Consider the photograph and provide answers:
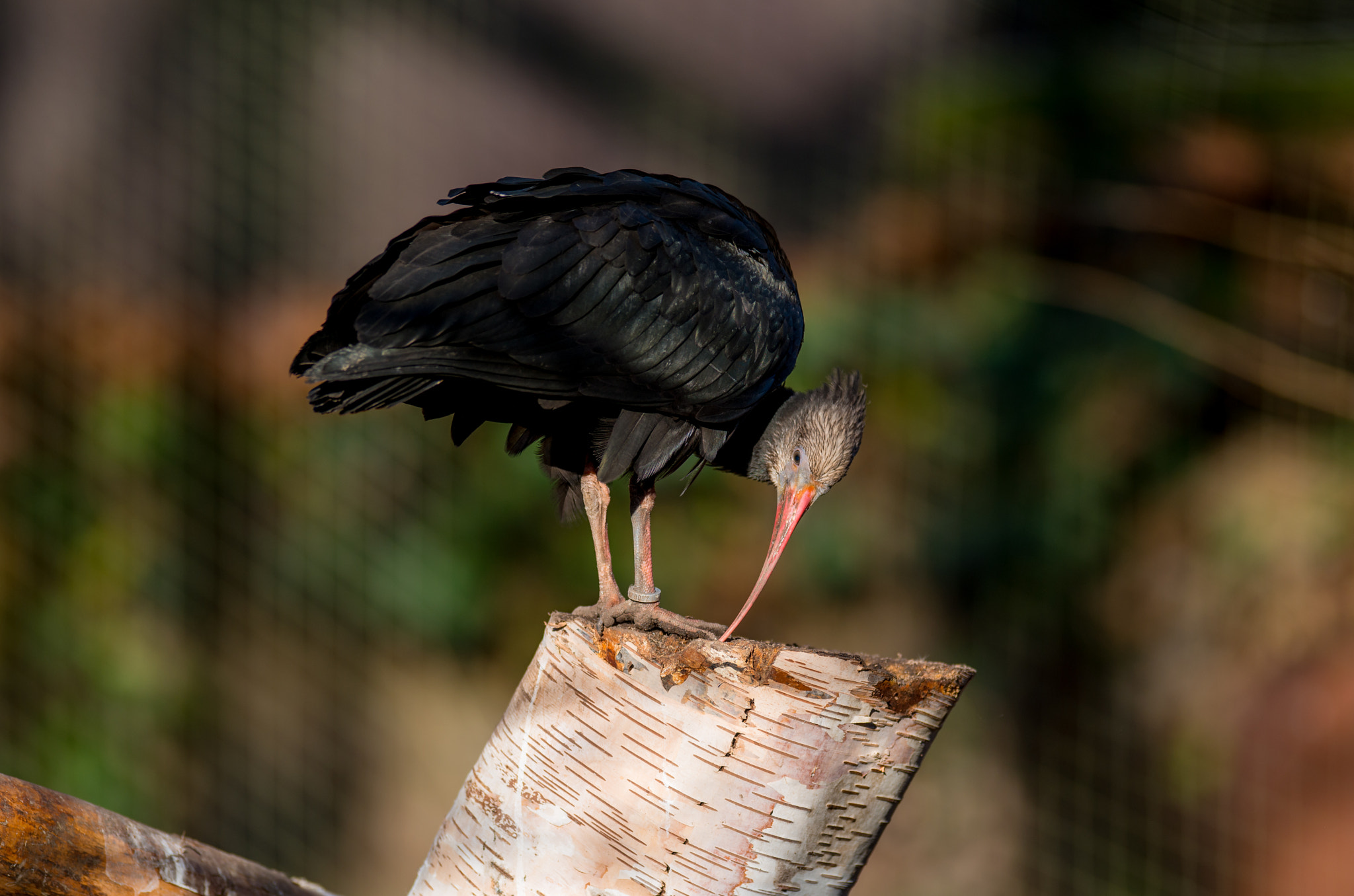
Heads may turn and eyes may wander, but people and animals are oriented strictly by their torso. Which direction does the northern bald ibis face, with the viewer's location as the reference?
facing to the right of the viewer

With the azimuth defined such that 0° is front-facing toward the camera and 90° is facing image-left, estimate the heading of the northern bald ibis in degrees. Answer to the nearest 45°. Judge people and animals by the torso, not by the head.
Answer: approximately 270°
